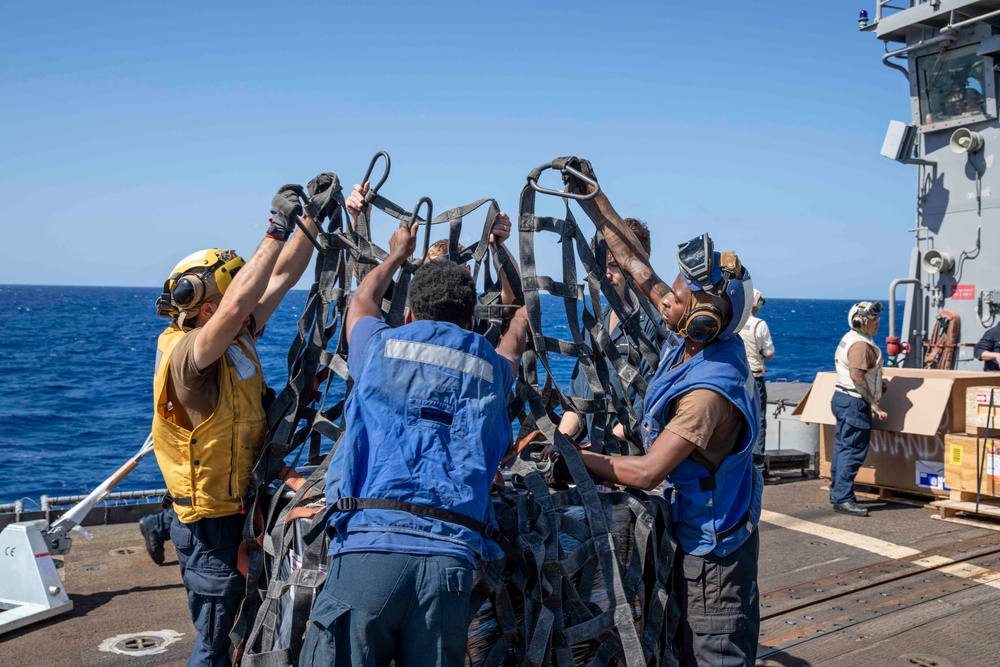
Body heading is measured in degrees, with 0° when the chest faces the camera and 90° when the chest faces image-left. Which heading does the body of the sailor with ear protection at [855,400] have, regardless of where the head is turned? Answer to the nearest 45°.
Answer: approximately 270°

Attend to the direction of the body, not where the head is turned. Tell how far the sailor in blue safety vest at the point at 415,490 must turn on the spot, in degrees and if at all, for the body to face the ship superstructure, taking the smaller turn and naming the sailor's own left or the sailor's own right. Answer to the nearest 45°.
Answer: approximately 45° to the sailor's own right

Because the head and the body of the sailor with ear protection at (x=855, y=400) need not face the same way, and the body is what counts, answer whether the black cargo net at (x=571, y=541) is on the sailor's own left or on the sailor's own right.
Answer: on the sailor's own right

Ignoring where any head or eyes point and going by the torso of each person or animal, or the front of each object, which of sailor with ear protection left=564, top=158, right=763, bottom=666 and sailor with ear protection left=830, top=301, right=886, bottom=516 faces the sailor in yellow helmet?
sailor with ear protection left=564, top=158, right=763, bottom=666

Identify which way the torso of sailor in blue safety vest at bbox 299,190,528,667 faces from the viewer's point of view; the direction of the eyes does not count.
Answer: away from the camera

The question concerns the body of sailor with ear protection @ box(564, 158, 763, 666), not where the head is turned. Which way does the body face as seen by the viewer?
to the viewer's left

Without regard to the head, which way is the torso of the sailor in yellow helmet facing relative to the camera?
to the viewer's right

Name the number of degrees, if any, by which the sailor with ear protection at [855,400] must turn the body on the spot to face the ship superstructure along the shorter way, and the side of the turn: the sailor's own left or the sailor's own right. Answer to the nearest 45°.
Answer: approximately 90° to the sailor's own left

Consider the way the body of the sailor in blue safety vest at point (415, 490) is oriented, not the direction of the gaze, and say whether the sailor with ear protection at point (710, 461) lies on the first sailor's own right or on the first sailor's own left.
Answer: on the first sailor's own right

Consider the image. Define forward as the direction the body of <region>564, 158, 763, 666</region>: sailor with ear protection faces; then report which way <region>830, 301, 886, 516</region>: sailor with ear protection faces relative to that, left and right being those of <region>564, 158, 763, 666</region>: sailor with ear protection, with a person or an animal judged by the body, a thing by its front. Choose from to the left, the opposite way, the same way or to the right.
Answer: the opposite way

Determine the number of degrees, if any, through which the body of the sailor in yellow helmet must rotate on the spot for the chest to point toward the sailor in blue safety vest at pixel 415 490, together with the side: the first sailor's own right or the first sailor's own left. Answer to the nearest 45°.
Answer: approximately 45° to the first sailor's own right

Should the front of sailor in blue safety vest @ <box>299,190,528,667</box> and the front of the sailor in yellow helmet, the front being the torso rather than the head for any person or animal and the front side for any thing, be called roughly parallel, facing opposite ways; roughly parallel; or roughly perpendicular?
roughly perpendicular
